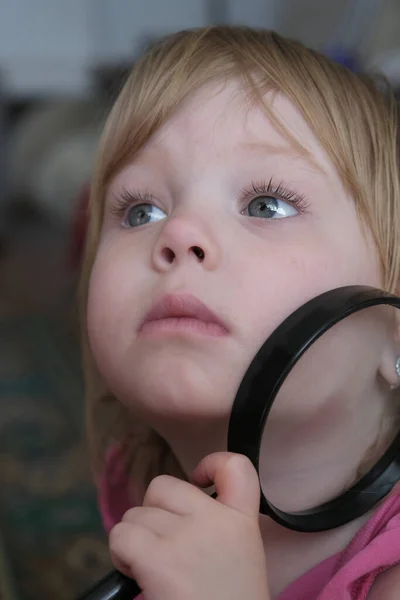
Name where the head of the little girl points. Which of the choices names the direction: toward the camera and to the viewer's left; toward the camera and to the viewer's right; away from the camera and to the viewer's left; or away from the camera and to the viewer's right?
toward the camera and to the viewer's left

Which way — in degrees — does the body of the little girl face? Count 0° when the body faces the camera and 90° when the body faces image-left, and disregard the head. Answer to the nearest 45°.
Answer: approximately 45°
